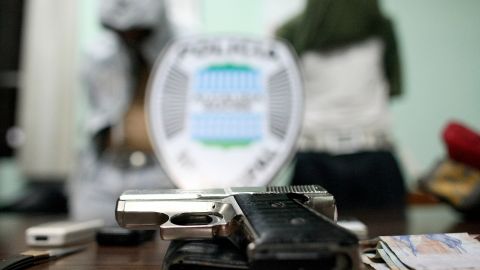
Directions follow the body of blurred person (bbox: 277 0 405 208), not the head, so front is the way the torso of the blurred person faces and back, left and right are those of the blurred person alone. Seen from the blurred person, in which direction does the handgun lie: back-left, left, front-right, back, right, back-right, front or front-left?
front

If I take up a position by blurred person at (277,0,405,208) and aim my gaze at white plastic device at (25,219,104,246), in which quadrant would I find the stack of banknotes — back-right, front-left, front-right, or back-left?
front-left

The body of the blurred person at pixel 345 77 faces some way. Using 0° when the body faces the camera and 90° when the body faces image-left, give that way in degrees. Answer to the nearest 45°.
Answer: approximately 0°

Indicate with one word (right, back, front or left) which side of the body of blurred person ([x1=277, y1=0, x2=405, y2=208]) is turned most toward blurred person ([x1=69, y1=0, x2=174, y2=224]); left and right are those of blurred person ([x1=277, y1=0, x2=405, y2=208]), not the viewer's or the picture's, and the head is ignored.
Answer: right

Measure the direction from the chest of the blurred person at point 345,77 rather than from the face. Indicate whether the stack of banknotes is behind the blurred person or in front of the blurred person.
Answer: in front

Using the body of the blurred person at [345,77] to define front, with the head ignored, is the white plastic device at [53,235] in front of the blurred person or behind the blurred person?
in front

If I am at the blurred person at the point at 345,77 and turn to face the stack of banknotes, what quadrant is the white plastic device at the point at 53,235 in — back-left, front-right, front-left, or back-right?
front-right

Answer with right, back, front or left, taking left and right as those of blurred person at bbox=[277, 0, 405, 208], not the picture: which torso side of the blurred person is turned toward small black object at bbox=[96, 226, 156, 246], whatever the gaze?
front

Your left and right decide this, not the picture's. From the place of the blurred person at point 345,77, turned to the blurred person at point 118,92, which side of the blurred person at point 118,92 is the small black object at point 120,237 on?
left

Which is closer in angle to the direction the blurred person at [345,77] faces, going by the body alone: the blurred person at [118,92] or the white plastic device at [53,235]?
the white plastic device
